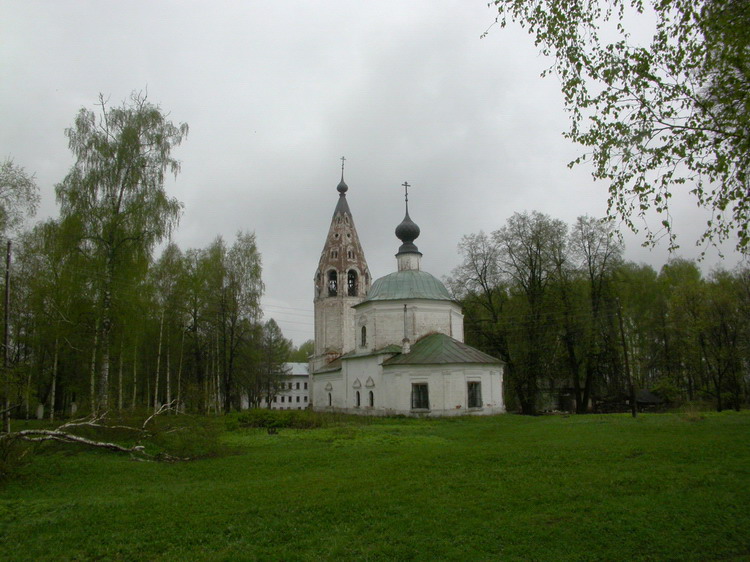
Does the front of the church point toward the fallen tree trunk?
no

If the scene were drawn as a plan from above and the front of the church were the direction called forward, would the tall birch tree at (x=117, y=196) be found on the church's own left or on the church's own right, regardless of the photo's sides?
on the church's own left

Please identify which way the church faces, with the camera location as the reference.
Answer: facing away from the viewer and to the left of the viewer
